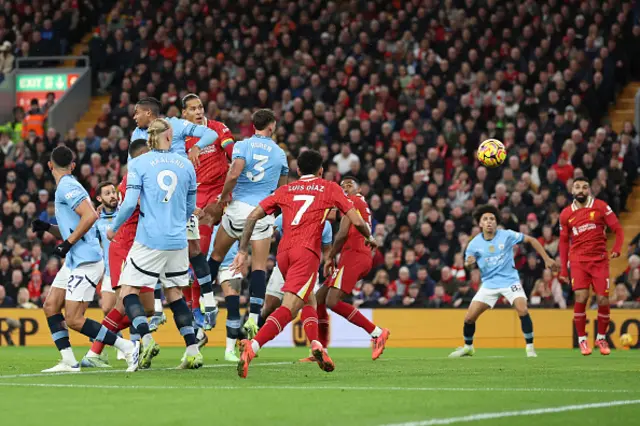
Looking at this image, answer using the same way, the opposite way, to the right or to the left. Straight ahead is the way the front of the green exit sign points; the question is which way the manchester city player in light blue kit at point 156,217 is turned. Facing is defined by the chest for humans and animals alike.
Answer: the opposite way

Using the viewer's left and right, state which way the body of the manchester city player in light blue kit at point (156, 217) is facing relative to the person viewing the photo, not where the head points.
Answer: facing away from the viewer

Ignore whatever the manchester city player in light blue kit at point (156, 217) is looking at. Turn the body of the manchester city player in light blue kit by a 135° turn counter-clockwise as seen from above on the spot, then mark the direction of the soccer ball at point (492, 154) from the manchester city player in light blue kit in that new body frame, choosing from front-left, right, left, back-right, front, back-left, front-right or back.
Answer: back

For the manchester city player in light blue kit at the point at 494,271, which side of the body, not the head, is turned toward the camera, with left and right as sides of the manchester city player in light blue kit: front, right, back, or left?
front

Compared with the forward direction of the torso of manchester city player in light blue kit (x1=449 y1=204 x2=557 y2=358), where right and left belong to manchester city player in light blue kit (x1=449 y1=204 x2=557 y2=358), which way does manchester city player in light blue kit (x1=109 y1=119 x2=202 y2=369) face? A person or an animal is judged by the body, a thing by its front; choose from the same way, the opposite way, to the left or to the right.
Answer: the opposite way

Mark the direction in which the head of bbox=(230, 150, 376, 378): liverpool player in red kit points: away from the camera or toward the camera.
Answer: away from the camera

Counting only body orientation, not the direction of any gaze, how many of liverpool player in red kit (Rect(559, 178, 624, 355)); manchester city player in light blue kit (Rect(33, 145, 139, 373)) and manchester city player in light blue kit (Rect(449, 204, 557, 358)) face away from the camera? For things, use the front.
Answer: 0

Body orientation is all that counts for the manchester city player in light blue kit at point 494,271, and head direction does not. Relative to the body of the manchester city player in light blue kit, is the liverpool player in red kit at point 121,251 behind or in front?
in front

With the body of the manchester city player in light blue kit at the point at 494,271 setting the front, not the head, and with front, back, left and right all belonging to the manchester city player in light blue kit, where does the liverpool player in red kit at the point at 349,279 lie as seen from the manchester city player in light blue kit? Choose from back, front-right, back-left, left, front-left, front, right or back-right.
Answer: front-right

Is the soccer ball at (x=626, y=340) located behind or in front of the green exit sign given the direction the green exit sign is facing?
in front

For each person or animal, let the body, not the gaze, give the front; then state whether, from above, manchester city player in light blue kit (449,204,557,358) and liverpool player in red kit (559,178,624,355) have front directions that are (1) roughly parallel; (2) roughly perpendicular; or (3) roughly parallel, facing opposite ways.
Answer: roughly parallel

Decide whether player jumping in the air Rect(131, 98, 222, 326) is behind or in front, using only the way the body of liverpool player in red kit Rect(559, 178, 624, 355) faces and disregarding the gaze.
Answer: in front

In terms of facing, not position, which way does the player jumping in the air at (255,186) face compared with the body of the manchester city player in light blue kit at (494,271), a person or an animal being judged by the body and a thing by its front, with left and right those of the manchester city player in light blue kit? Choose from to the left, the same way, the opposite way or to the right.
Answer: the opposite way

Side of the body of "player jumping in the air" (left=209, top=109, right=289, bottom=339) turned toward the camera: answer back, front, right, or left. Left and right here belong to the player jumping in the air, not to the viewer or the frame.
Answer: back

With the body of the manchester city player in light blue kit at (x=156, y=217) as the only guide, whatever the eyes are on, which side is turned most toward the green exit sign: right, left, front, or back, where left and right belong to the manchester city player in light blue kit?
front

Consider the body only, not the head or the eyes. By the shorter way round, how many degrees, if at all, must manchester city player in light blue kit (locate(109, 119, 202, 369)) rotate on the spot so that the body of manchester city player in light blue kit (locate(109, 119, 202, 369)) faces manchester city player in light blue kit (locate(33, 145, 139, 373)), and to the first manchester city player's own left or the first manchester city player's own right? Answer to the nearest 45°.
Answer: approximately 45° to the first manchester city player's own left

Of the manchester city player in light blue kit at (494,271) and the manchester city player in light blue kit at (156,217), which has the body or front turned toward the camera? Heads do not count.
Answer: the manchester city player in light blue kit at (494,271)
